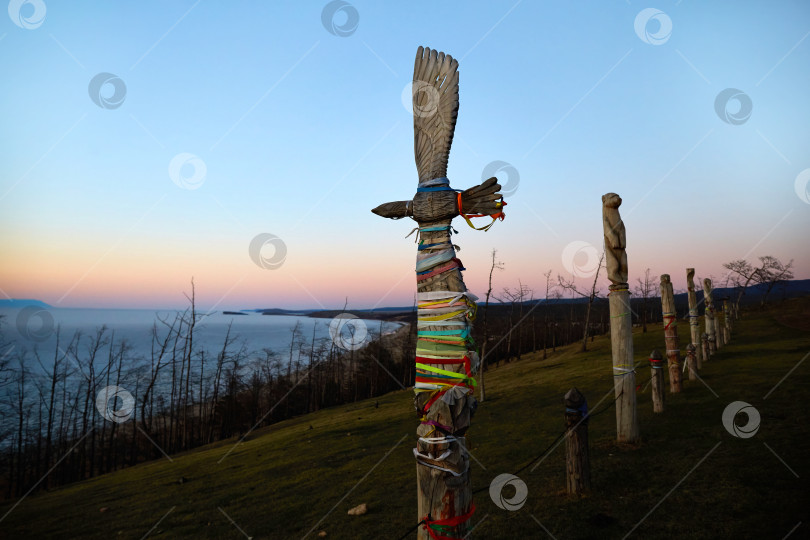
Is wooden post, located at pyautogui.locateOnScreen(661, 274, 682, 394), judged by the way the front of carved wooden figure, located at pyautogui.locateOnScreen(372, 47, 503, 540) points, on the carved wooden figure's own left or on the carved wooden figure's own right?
on the carved wooden figure's own right

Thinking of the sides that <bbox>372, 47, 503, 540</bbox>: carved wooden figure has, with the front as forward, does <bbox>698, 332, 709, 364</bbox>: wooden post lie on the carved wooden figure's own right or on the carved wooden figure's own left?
on the carved wooden figure's own right

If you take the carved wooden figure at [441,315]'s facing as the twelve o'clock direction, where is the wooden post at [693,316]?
The wooden post is roughly at 4 o'clock from the carved wooden figure.

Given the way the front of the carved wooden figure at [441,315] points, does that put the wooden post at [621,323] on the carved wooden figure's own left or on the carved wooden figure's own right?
on the carved wooden figure's own right

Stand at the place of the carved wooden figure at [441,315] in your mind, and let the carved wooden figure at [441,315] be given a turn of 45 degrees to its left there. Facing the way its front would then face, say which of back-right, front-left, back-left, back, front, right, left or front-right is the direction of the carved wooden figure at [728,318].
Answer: back

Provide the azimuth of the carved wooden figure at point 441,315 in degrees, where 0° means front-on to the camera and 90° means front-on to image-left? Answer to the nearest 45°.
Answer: approximately 90°

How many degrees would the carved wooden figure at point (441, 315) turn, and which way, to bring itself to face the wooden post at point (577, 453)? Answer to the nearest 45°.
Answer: approximately 135° to its right

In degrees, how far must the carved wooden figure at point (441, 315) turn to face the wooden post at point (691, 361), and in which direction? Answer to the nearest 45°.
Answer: approximately 135° to its right

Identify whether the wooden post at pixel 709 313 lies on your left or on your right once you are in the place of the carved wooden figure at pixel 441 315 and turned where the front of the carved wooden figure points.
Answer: on your right

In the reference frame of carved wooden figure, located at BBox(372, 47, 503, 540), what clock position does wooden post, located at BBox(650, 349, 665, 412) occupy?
The wooden post is roughly at 4 o'clock from the carved wooden figure.
